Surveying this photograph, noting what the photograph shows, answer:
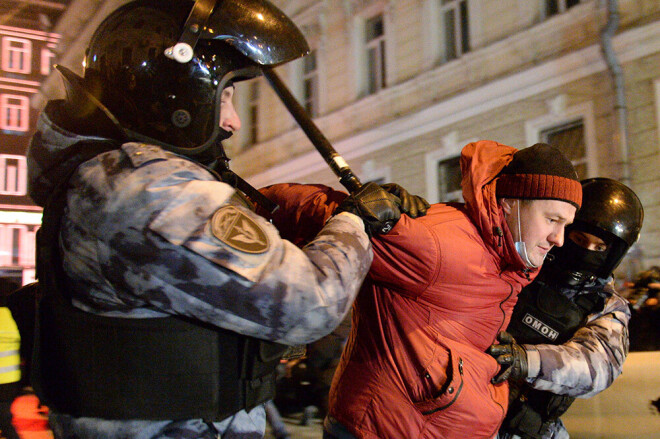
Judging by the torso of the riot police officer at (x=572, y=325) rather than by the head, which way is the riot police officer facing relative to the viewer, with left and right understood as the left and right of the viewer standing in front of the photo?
facing the viewer and to the left of the viewer

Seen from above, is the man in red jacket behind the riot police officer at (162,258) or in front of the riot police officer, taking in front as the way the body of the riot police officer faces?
in front

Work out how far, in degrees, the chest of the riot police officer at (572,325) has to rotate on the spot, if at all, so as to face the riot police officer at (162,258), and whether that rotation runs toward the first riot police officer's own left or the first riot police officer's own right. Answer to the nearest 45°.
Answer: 0° — they already face them

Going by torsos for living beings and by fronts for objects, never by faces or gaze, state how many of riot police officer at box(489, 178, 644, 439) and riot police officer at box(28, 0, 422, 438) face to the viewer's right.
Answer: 1

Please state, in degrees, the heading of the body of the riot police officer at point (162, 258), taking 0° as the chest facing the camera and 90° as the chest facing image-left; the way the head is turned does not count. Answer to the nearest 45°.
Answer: approximately 270°

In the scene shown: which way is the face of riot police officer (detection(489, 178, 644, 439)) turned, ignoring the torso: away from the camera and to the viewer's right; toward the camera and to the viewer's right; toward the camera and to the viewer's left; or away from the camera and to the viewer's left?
toward the camera and to the viewer's left

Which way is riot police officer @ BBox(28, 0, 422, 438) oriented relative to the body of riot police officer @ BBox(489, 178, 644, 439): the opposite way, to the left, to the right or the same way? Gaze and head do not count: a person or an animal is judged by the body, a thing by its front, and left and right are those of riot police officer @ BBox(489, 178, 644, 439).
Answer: the opposite way
